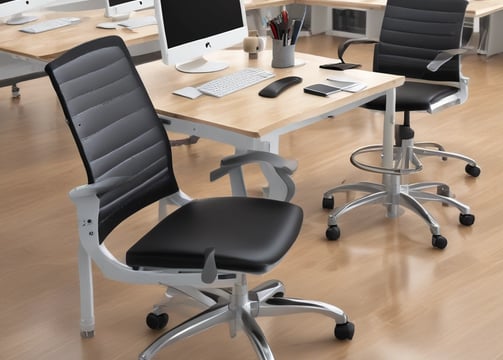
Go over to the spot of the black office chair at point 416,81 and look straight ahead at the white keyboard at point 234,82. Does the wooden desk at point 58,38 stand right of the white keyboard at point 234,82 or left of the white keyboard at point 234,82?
right

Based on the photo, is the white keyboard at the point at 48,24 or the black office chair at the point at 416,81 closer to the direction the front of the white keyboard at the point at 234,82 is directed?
the black office chair

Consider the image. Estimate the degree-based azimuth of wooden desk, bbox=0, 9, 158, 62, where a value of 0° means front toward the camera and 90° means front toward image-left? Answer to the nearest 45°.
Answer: approximately 315°

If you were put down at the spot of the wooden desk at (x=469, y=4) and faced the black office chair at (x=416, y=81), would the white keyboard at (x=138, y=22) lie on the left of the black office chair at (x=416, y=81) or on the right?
right

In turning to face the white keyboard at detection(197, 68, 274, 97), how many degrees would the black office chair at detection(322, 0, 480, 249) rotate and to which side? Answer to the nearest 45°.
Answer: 0° — it already faces it

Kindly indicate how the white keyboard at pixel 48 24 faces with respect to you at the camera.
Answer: facing the viewer and to the right of the viewer

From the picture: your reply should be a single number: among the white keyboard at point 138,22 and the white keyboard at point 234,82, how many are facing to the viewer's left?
0

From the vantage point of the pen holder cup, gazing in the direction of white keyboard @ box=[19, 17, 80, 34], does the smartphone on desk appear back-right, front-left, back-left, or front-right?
back-left
